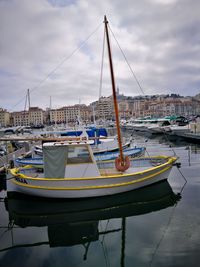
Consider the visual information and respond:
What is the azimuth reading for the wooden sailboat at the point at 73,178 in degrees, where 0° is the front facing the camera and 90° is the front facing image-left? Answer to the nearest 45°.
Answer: approximately 270°
